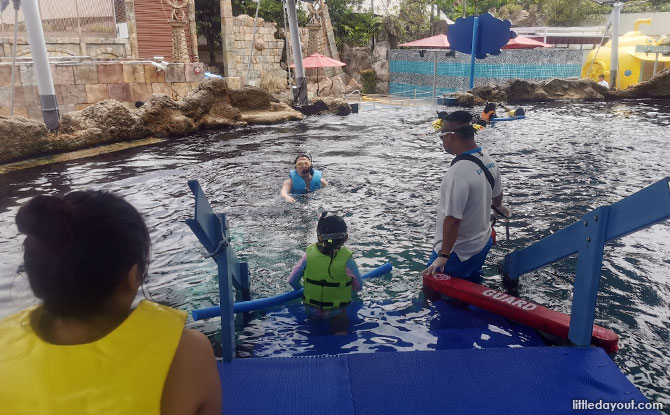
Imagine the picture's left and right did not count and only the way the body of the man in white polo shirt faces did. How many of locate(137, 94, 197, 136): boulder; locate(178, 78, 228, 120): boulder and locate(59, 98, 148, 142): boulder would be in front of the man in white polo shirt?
3

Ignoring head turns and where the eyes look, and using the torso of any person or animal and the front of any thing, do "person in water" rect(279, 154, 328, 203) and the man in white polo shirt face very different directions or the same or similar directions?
very different directions

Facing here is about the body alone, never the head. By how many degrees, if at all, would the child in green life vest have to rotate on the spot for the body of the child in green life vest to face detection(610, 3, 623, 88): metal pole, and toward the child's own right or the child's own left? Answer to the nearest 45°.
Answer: approximately 45° to the child's own right

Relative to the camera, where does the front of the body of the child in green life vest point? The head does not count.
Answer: away from the camera

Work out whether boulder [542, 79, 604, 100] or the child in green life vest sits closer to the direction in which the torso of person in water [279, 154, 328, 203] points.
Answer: the child in green life vest

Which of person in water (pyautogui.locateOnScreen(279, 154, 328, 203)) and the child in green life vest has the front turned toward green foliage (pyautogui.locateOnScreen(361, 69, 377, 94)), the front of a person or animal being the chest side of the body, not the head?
the child in green life vest

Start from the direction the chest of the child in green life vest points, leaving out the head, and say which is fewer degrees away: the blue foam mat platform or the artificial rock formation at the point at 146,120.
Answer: the artificial rock formation

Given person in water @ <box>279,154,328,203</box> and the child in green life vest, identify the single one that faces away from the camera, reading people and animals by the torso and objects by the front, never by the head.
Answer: the child in green life vest

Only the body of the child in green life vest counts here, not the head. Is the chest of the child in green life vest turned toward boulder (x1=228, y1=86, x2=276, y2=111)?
yes

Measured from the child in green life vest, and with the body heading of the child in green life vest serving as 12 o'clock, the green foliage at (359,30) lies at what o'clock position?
The green foliage is roughly at 12 o'clock from the child in green life vest.

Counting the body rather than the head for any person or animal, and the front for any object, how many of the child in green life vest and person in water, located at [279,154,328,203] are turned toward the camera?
1

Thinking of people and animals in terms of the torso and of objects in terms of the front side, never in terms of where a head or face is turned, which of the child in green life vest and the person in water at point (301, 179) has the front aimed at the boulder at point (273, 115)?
the child in green life vest

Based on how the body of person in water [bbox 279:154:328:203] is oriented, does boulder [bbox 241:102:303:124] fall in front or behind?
behind
